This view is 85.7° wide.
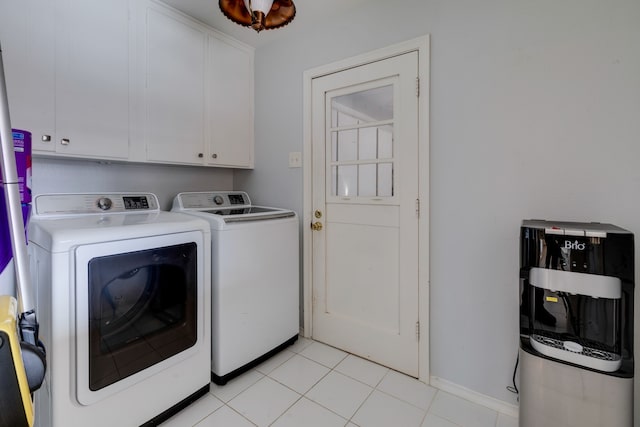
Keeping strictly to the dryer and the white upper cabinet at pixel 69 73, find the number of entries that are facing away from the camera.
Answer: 0

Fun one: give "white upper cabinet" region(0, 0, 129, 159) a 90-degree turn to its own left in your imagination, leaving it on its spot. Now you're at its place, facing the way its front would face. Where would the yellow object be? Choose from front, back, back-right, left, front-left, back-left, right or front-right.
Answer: right

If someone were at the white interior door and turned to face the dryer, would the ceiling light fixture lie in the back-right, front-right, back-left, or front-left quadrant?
front-left

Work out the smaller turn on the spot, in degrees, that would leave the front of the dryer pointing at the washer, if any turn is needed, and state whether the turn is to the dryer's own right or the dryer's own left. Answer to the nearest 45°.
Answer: approximately 45° to the dryer's own left

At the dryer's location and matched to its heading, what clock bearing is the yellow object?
The yellow object is roughly at 2 o'clock from the dryer.

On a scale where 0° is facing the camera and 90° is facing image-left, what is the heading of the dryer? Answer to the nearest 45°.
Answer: approximately 315°

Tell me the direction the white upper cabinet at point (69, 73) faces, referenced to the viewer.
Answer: facing the viewer

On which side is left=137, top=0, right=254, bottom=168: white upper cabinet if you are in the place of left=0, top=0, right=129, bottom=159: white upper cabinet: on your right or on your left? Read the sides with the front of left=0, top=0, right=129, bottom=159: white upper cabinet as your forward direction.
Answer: on your left
